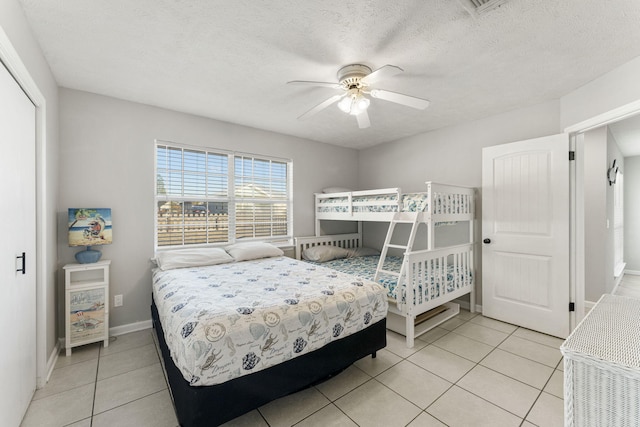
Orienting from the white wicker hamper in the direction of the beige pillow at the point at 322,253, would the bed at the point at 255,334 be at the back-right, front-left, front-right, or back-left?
front-left

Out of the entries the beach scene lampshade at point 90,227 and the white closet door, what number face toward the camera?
1

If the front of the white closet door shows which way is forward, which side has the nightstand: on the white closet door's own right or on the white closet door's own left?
on the white closet door's own left

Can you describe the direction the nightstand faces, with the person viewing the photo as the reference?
facing the viewer

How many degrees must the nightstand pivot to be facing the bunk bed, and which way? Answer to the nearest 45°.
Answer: approximately 45° to its left

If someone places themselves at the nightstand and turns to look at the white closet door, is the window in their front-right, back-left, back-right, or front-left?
back-left

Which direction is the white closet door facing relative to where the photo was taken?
to the viewer's right

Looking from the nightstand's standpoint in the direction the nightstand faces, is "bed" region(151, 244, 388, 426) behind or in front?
in front

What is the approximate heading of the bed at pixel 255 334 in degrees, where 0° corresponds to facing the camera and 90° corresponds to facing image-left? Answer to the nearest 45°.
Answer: approximately 315°

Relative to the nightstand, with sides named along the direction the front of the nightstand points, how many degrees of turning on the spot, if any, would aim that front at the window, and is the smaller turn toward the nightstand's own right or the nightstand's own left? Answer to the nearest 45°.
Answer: approximately 90° to the nightstand's own left
